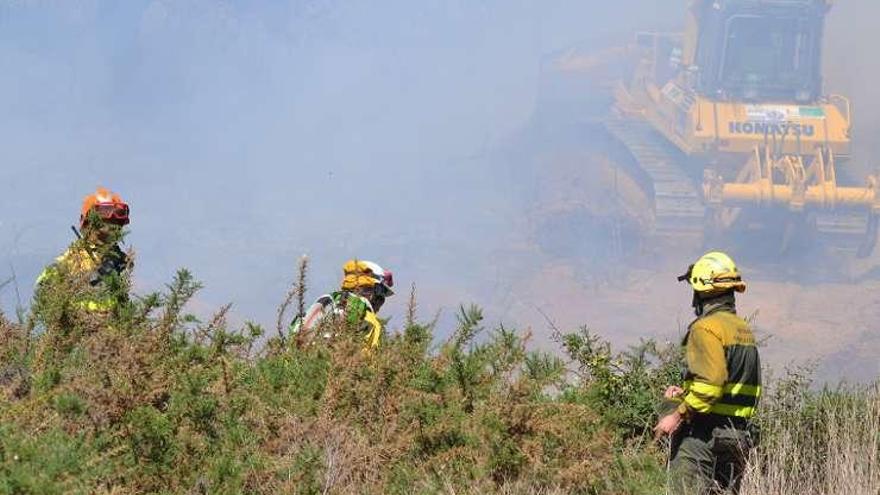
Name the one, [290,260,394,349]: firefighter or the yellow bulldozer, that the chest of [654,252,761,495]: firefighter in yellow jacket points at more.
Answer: the firefighter

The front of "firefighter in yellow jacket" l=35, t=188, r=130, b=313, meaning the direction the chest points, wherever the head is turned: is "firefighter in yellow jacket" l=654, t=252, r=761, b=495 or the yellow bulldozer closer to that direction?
the firefighter in yellow jacket

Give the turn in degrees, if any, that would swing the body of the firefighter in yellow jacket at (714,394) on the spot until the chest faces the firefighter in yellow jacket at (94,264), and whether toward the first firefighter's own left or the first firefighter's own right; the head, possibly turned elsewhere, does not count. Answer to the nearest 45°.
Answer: approximately 45° to the first firefighter's own left

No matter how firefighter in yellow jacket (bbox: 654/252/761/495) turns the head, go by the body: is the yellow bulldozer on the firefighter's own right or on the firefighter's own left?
on the firefighter's own right

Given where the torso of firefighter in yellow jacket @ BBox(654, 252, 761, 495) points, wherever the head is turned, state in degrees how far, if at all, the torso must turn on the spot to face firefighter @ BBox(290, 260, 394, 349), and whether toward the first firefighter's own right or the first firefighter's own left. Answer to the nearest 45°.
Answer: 0° — they already face them

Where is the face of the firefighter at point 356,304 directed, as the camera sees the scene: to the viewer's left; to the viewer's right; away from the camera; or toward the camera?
to the viewer's right

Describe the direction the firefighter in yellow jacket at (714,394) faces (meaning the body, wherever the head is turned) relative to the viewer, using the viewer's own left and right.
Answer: facing away from the viewer and to the left of the viewer

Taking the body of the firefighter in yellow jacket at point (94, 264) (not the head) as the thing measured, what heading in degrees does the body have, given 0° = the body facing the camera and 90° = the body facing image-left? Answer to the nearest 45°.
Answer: approximately 315°
